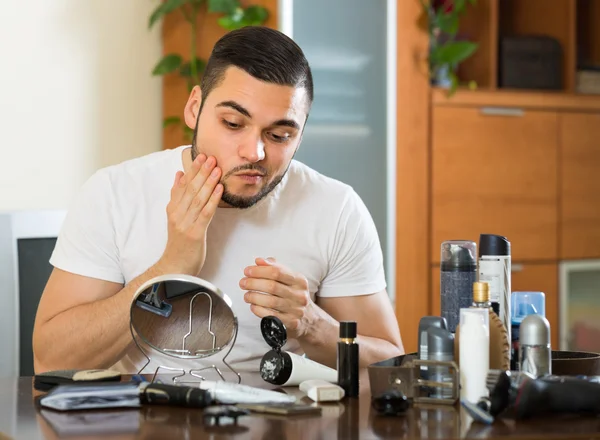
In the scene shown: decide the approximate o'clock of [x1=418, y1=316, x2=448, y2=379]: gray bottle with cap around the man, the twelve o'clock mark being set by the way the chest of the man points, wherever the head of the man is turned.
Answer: The gray bottle with cap is roughly at 11 o'clock from the man.
